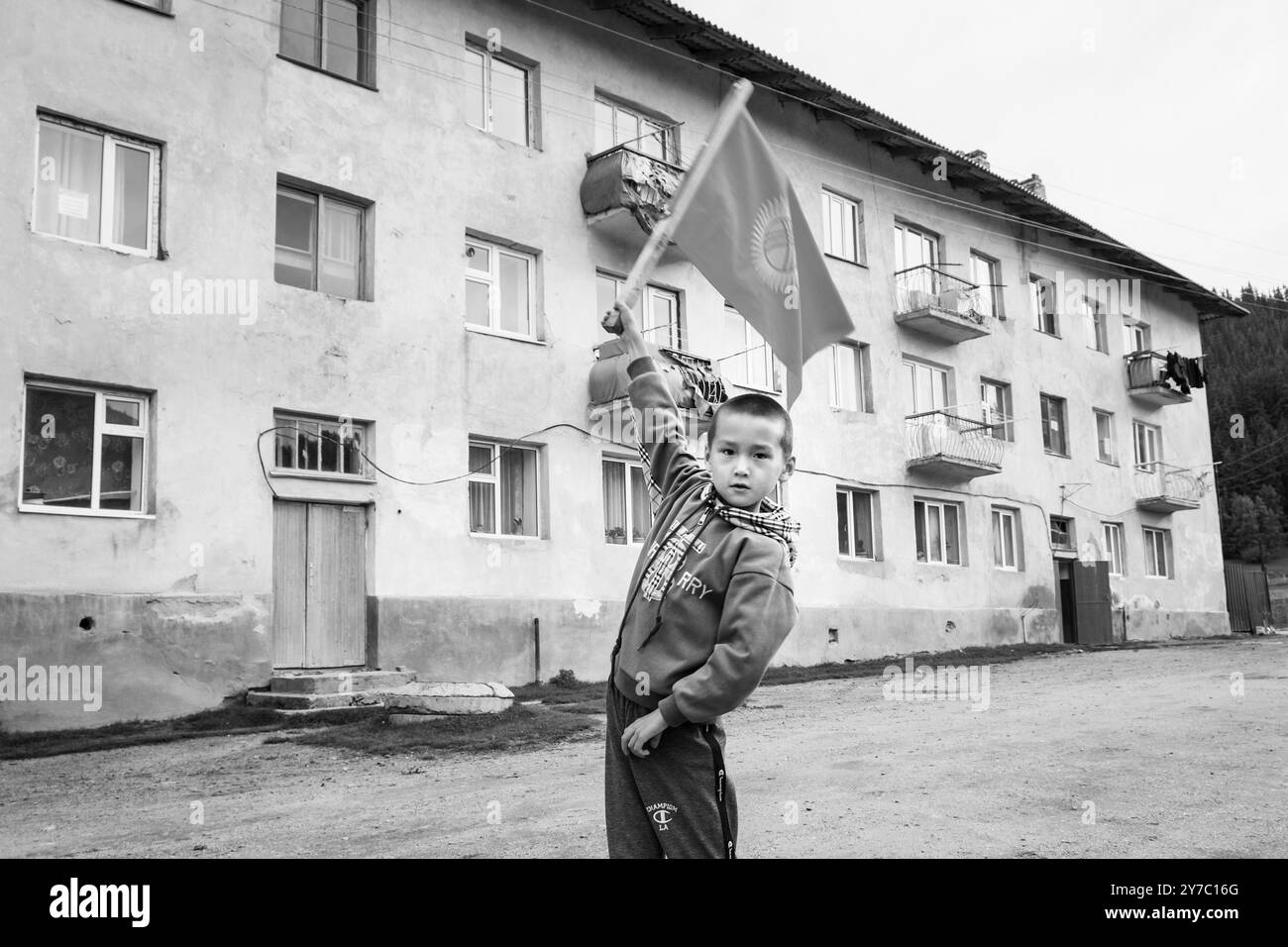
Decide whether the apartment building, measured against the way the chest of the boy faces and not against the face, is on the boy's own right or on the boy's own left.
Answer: on the boy's own right

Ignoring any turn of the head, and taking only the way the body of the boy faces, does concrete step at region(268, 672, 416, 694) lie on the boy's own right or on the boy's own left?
on the boy's own right

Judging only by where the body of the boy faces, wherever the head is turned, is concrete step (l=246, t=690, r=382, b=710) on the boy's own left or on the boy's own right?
on the boy's own right

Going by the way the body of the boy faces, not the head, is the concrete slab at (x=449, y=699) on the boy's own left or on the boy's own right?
on the boy's own right

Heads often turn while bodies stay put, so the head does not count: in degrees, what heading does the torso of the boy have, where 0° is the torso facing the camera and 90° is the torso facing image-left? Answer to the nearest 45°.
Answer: approximately 45°
